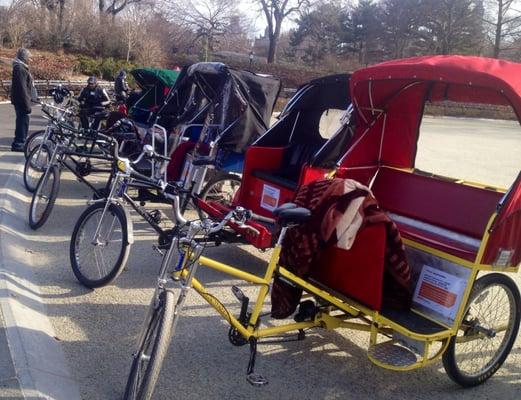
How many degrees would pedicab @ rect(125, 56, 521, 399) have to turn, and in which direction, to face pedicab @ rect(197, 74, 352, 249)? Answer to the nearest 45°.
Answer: approximately 135° to its right

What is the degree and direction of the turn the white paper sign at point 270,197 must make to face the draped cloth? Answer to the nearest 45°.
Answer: approximately 45° to its left

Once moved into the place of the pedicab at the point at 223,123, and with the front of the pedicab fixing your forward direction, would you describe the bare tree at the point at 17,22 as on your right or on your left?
on your right

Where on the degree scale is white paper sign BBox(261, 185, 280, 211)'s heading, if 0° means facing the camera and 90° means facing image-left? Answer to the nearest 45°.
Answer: approximately 45°

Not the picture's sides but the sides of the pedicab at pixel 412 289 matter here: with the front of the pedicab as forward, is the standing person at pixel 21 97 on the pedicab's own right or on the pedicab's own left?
on the pedicab's own right

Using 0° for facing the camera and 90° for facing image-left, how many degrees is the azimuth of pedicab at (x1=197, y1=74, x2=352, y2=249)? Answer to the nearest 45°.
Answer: approximately 45°

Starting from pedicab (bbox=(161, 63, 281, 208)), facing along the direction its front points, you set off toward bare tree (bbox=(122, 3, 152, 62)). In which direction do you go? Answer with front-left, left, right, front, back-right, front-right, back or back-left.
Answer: back-right

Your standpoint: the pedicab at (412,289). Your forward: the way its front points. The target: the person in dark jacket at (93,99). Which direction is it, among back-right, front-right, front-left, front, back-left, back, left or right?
right

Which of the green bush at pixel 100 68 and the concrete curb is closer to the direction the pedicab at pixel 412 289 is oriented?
the concrete curb

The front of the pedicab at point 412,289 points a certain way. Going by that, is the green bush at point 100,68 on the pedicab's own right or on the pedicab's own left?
on the pedicab's own right
